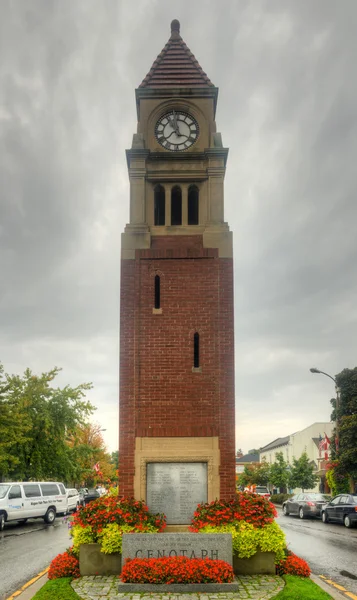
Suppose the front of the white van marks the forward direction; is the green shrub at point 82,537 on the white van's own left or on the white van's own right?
on the white van's own left

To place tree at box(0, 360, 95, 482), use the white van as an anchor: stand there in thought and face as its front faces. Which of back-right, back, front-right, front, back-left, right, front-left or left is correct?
back-right
